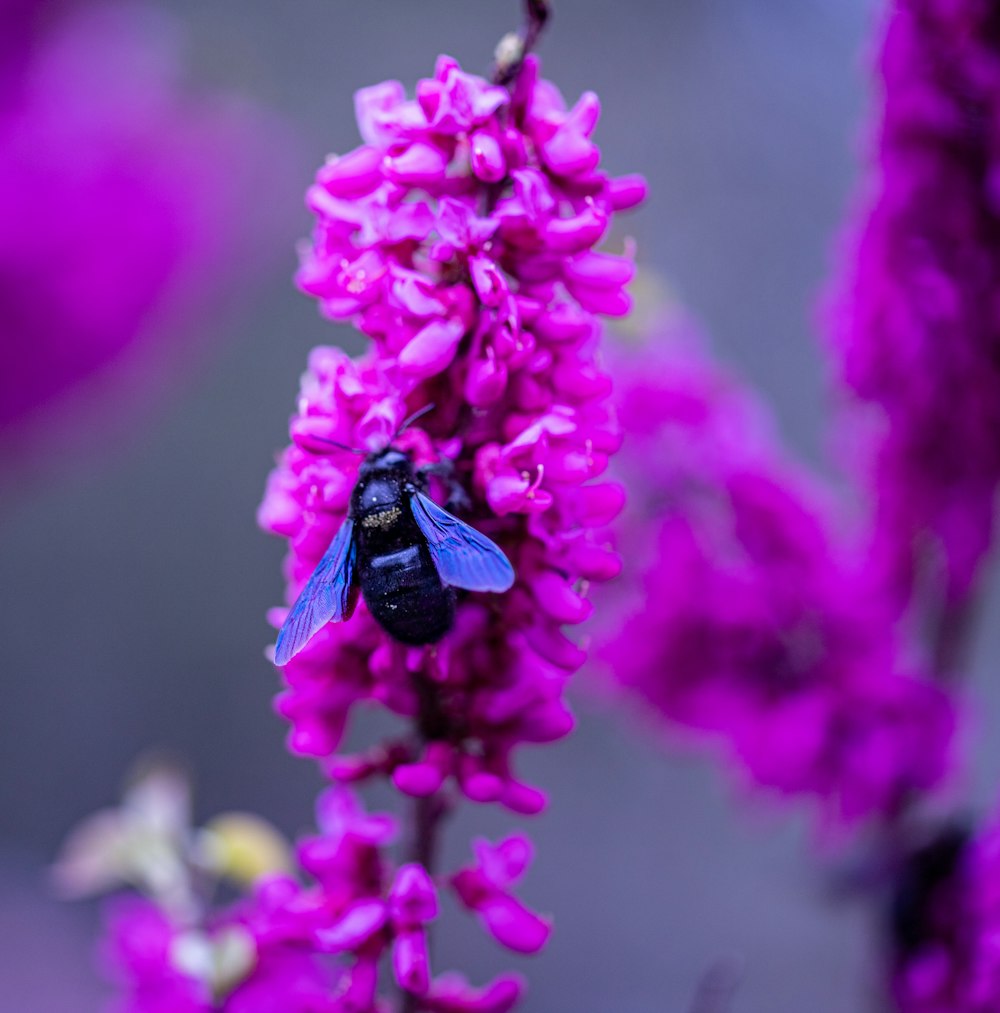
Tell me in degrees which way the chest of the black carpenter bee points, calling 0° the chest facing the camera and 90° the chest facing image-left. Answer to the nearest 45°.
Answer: approximately 180°
